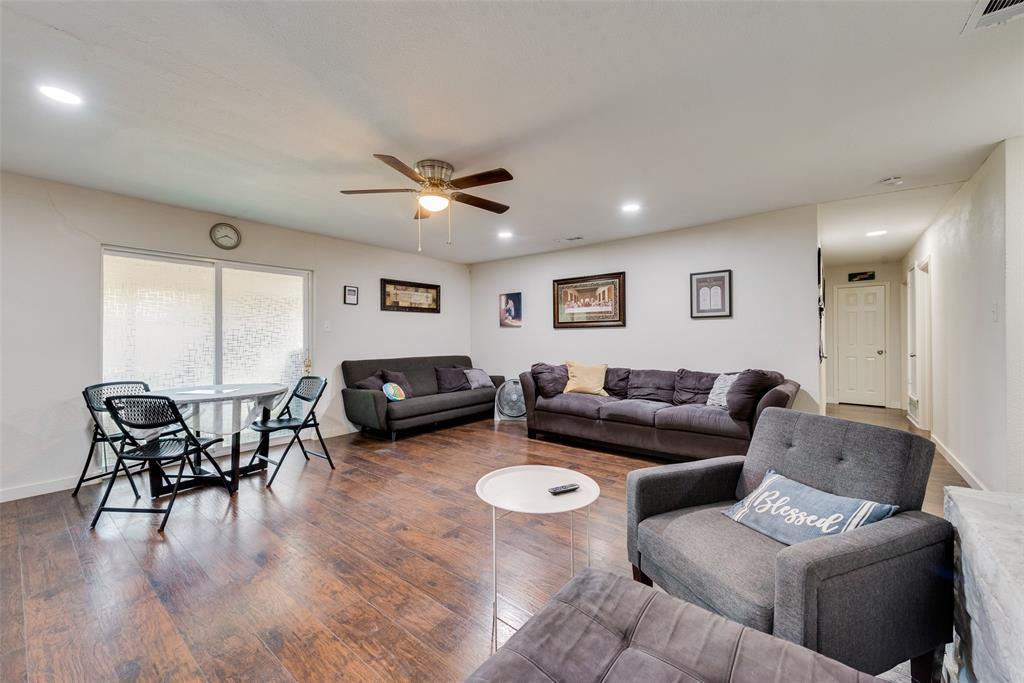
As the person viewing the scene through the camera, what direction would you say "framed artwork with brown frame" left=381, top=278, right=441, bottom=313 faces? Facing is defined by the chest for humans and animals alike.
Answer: facing the viewer and to the right of the viewer

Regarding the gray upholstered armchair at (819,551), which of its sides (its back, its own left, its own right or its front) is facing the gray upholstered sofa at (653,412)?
right

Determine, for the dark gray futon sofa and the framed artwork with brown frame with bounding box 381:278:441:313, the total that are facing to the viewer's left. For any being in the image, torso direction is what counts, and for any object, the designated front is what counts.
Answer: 0

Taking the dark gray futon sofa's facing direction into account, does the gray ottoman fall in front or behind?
in front

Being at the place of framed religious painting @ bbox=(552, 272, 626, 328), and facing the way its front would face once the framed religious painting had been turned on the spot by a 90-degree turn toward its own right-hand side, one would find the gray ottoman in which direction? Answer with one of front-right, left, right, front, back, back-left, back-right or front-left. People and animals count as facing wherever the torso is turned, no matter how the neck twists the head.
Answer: back-left

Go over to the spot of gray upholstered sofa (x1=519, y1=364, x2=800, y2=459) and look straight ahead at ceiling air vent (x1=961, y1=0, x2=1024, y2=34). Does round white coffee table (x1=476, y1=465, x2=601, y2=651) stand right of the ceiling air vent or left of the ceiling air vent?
right

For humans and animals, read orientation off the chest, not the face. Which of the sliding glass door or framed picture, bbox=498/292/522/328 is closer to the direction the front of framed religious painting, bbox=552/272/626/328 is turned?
the sliding glass door

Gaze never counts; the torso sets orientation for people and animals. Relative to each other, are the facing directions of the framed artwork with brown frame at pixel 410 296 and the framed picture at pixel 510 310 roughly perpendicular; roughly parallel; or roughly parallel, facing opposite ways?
roughly perpendicular

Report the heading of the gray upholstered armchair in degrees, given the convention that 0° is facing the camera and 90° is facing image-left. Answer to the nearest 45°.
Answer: approximately 45°

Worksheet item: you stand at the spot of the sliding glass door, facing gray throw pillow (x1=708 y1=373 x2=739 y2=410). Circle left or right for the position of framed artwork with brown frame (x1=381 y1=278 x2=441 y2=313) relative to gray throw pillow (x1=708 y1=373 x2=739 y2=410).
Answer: left

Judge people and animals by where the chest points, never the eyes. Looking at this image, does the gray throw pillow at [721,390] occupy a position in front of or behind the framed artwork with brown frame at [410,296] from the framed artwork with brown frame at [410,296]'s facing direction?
in front
